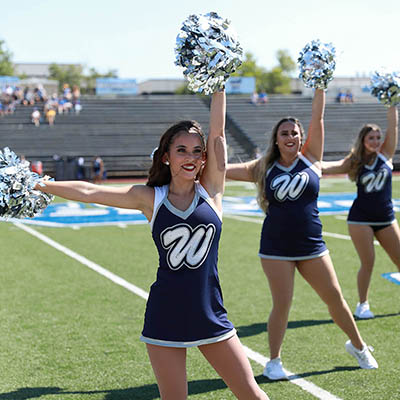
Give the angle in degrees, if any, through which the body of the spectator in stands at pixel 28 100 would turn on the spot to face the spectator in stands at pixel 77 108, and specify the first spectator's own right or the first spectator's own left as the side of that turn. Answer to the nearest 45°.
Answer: approximately 90° to the first spectator's own left

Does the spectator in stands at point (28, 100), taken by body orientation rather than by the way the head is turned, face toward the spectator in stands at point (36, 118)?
yes

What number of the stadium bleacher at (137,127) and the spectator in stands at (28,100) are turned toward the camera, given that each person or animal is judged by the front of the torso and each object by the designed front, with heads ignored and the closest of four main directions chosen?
2

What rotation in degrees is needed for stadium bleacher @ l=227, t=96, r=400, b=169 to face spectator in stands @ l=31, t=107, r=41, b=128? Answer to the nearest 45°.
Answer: approximately 45° to its right

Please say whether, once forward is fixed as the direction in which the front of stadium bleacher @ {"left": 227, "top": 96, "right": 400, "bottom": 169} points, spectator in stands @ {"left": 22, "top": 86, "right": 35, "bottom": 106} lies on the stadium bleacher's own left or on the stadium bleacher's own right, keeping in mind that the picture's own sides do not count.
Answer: on the stadium bleacher's own right

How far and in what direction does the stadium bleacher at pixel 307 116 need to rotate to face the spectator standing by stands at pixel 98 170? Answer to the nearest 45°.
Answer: approximately 45° to its right

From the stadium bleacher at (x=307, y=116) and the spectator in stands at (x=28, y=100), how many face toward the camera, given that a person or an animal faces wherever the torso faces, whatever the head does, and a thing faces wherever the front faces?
2

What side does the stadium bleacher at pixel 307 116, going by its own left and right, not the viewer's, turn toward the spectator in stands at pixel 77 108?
right

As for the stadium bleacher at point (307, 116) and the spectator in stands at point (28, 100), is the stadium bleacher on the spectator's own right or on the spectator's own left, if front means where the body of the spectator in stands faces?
on the spectator's own left
